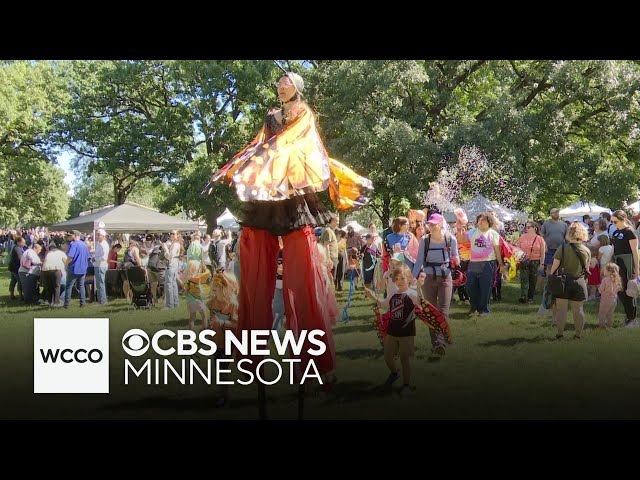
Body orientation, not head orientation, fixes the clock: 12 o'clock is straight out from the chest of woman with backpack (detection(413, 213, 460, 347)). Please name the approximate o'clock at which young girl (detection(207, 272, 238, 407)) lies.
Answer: The young girl is roughly at 1 o'clock from the woman with backpack.

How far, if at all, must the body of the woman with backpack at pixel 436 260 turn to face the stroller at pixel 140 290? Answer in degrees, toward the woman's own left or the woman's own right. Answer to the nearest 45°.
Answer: approximately 135° to the woman's own right

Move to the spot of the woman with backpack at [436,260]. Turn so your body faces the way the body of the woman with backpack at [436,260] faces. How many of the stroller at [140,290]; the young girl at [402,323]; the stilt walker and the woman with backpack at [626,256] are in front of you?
2

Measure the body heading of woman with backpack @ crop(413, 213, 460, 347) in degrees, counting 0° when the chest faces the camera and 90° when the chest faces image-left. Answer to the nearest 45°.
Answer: approximately 0°

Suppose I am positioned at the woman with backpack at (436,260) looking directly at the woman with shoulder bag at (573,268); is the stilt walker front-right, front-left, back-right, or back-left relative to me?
back-right
